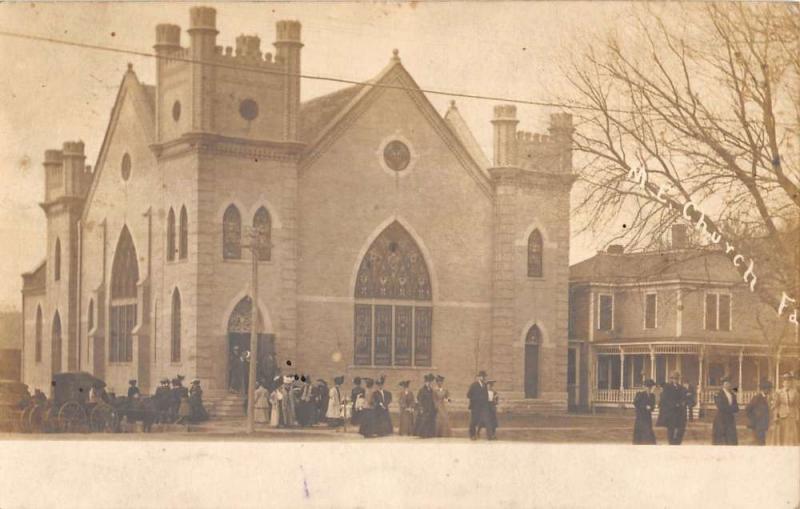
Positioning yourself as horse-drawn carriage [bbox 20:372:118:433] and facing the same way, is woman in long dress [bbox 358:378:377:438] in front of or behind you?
in front

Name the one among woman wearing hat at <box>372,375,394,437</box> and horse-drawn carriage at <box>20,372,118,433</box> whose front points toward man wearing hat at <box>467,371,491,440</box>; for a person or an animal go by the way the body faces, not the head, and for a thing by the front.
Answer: the horse-drawn carriage

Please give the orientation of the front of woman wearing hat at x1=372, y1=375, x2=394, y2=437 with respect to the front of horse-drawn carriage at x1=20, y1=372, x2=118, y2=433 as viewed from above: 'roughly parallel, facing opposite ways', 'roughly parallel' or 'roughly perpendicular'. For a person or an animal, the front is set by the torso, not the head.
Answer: roughly perpendicular

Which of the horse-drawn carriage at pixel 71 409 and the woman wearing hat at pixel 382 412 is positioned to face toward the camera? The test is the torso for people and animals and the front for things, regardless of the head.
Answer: the woman wearing hat

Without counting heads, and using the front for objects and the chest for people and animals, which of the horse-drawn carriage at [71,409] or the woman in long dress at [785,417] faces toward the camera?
the woman in long dress

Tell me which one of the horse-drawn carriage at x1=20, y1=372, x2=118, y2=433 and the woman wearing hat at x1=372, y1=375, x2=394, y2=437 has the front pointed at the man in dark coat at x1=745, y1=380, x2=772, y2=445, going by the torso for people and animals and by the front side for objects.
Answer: the horse-drawn carriage

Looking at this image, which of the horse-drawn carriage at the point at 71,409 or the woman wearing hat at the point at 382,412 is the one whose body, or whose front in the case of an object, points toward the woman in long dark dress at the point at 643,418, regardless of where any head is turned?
the horse-drawn carriage

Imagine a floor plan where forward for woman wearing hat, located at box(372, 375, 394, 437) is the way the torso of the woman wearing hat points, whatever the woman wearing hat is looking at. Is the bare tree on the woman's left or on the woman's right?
on the woman's left

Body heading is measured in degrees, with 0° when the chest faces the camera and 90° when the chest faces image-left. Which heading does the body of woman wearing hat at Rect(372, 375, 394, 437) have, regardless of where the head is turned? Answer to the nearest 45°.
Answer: approximately 0°

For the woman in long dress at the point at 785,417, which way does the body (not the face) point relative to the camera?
toward the camera

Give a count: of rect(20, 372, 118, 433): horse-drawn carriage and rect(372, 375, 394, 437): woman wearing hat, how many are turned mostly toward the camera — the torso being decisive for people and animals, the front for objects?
1

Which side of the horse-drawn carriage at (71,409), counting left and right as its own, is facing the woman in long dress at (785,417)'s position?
front

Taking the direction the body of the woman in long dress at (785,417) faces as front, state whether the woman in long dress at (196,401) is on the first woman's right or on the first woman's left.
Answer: on the first woman's right

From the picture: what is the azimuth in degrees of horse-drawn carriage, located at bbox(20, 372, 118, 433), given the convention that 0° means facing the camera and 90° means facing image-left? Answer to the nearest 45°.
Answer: approximately 270°

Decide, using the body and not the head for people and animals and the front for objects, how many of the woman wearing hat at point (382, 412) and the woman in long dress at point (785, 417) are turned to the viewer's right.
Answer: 0
